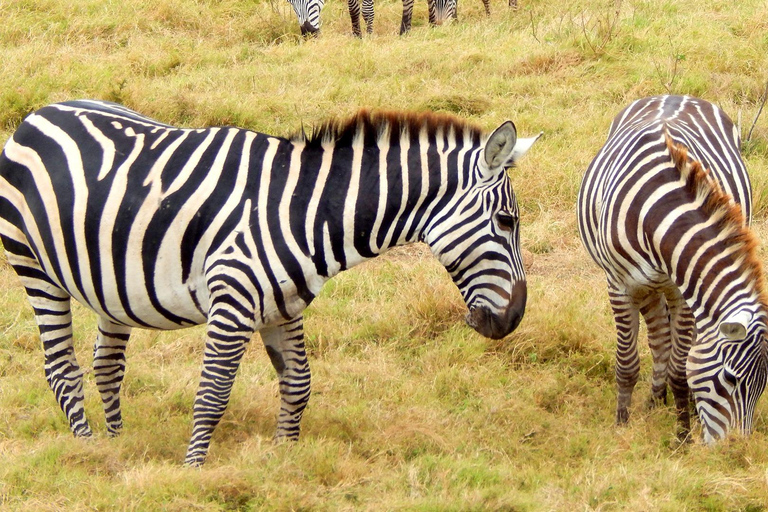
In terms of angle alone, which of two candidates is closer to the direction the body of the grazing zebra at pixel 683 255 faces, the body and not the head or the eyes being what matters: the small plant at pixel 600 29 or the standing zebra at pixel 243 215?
the standing zebra

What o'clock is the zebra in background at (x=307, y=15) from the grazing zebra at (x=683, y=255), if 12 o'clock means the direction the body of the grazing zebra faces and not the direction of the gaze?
The zebra in background is roughly at 5 o'clock from the grazing zebra.

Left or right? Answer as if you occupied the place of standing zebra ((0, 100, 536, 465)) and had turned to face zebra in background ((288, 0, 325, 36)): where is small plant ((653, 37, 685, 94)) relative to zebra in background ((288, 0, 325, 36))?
right

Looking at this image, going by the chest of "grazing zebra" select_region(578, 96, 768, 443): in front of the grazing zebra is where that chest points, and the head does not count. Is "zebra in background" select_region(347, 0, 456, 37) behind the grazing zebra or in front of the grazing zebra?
behind

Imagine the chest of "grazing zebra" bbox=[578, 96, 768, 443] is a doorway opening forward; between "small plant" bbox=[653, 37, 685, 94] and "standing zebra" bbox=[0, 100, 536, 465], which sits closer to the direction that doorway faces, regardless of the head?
the standing zebra

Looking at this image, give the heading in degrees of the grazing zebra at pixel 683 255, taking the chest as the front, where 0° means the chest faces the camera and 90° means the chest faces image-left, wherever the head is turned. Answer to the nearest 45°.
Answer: approximately 0°

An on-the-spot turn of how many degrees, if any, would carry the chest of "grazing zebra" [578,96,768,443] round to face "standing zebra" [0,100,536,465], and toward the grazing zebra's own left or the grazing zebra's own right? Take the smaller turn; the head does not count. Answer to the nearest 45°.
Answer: approximately 45° to the grazing zebra's own right

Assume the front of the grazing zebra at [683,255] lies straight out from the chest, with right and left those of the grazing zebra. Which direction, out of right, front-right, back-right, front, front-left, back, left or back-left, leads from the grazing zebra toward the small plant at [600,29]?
back

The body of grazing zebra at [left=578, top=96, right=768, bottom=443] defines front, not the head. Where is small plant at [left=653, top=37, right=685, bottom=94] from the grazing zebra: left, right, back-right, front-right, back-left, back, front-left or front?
back

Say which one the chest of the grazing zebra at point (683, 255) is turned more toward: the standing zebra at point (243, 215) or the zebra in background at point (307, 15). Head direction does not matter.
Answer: the standing zebra
